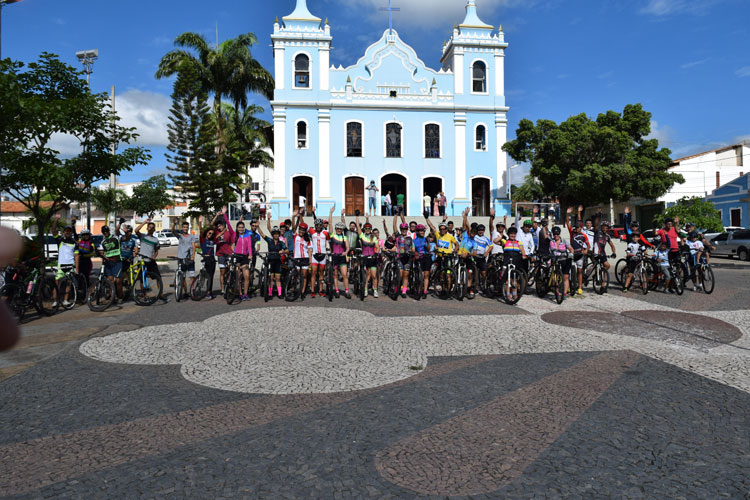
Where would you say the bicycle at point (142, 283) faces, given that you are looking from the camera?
facing the viewer and to the right of the viewer

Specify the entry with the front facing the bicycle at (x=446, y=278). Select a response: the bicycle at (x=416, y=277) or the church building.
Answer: the church building

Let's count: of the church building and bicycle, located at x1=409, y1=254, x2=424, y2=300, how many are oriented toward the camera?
2

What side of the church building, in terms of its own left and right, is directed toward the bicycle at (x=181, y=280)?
front

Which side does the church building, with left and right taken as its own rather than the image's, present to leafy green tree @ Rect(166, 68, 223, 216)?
right

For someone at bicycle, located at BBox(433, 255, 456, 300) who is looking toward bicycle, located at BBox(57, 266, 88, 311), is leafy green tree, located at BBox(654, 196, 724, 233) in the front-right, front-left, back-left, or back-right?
back-right

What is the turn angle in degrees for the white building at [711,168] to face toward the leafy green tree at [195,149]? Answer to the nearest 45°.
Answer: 0° — it already faces it

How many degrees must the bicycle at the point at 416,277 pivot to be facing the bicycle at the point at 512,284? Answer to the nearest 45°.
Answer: approximately 90° to its left

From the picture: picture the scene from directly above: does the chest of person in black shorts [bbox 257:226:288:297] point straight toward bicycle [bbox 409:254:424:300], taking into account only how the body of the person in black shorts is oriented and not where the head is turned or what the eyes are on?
no

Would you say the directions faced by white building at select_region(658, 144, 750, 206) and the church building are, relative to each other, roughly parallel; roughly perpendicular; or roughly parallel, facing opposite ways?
roughly perpendicular

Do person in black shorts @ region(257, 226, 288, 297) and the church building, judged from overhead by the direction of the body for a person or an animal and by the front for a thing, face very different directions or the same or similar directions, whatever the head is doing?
same or similar directions

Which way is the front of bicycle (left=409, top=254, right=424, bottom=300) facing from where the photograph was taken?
facing the viewer

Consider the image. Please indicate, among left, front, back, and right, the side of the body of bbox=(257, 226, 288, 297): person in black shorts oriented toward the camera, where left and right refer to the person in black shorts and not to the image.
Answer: front

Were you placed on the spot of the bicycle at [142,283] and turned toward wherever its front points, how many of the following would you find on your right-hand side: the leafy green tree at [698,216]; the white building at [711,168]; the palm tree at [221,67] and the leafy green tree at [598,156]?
0

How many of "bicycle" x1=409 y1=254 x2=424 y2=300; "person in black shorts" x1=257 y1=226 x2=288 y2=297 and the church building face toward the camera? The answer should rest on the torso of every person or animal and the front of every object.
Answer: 3

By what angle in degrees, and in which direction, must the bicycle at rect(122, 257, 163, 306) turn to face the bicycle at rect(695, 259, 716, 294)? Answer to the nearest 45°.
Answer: approximately 45° to its left

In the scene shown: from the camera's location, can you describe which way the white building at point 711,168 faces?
facing the viewer and to the left of the viewer

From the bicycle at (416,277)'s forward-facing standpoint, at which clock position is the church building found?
The church building is roughly at 6 o'clock from the bicycle.

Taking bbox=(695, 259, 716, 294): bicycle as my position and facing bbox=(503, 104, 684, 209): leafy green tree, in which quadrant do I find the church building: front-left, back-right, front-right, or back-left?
front-left

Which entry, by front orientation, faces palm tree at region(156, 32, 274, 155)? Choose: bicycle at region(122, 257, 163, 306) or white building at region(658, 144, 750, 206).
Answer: the white building
